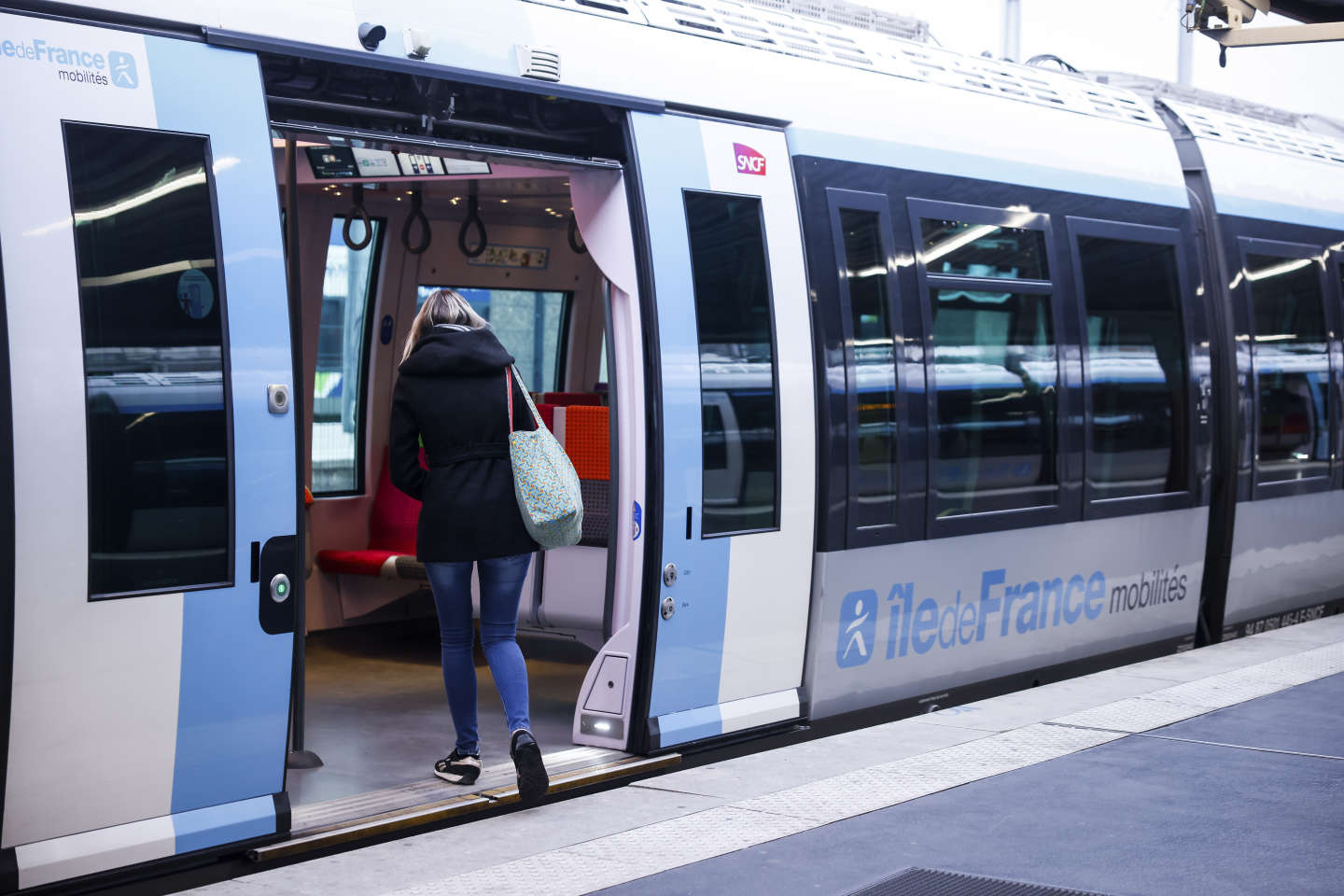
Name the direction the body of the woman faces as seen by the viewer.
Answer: away from the camera

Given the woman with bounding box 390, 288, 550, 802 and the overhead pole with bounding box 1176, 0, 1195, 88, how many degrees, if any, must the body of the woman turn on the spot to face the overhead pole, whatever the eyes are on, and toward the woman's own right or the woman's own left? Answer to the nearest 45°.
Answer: approximately 45° to the woman's own right

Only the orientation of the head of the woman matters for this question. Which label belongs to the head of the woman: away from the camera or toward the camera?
away from the camera
